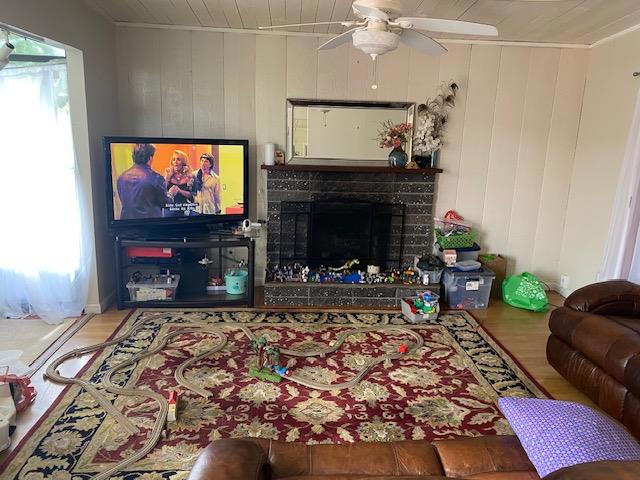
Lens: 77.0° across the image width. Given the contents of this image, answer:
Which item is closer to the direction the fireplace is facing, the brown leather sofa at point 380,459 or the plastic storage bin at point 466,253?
the brown leather sofa

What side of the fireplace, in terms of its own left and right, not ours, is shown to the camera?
front

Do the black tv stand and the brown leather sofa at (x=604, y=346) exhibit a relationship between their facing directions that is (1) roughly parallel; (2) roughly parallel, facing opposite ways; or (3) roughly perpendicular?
roughly perpendicular

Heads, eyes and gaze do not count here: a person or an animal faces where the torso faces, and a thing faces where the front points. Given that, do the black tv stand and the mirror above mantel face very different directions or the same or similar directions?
same or similar directions

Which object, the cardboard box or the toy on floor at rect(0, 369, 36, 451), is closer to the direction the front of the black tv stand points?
the toy on floor

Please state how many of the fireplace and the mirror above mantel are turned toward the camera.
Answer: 2

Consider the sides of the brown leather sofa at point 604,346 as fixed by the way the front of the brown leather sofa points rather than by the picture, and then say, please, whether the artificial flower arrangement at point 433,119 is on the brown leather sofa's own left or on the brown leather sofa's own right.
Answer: on the brown leather sofa's own right

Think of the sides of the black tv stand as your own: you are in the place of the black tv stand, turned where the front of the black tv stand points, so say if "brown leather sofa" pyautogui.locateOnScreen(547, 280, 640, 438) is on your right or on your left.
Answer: on your left

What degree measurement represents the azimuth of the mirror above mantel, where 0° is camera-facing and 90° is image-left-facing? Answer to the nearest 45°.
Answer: approximately 0°

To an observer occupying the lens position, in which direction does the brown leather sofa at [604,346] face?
facing the viewer and to the left of the viewer

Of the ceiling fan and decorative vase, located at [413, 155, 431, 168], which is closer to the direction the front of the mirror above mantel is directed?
the ceiling fan

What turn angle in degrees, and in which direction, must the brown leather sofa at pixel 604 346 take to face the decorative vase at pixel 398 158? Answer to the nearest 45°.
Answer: approximately 90° to its right

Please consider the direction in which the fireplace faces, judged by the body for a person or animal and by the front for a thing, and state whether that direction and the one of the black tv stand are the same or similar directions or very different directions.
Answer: same or similar directions

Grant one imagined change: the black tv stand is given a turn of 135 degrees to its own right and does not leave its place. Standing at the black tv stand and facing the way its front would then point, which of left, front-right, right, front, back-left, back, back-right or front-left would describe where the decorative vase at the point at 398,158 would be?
back-right

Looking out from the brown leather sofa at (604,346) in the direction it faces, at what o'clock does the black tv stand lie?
The black tv stand is roughly at 1 o'clock from the brown leather sofa.

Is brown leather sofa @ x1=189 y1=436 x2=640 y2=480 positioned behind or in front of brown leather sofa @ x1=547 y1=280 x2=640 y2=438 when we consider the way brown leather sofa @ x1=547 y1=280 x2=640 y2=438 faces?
in front
